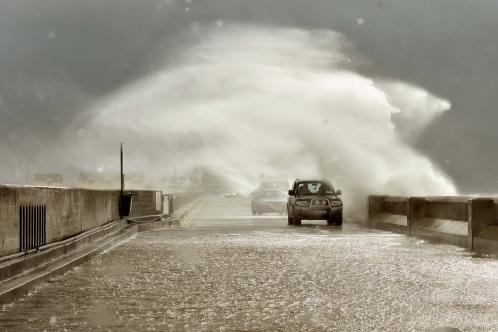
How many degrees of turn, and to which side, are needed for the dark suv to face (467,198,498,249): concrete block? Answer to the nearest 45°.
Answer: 0° — it already faces it

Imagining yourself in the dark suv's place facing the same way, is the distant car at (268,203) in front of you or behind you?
behind

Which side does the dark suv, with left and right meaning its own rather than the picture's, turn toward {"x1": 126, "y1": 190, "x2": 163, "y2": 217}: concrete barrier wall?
right

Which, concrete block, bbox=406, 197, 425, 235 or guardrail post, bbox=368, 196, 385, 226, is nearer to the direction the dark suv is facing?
the concrete block

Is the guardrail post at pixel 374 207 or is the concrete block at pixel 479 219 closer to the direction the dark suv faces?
the concrete block

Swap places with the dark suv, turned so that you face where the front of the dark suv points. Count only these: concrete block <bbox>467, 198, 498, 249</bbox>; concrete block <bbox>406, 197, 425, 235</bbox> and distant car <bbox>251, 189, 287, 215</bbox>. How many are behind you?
1

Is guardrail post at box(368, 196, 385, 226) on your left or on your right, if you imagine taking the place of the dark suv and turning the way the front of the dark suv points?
on your left

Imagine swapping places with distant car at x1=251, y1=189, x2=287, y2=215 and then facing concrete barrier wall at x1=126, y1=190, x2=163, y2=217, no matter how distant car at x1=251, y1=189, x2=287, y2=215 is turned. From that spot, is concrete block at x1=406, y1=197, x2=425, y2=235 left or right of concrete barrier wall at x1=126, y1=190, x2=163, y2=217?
left

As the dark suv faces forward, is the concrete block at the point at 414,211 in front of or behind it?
in front

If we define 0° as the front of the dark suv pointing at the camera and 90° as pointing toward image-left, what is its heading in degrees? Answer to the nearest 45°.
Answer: approximately 0°
